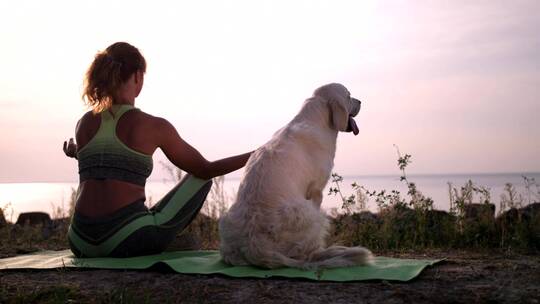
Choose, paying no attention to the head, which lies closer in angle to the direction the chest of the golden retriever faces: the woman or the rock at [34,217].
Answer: the rock

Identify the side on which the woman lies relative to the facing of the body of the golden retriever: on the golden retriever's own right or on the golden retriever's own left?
on the golden retriever's own left

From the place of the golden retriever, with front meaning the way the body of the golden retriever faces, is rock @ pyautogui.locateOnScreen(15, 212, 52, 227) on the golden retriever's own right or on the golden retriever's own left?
on the golden retriever's own left

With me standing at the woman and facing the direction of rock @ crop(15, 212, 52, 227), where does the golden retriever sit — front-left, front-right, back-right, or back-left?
back-right

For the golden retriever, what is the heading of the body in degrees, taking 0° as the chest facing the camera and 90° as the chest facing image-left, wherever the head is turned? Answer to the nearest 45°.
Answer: approximately 225°
